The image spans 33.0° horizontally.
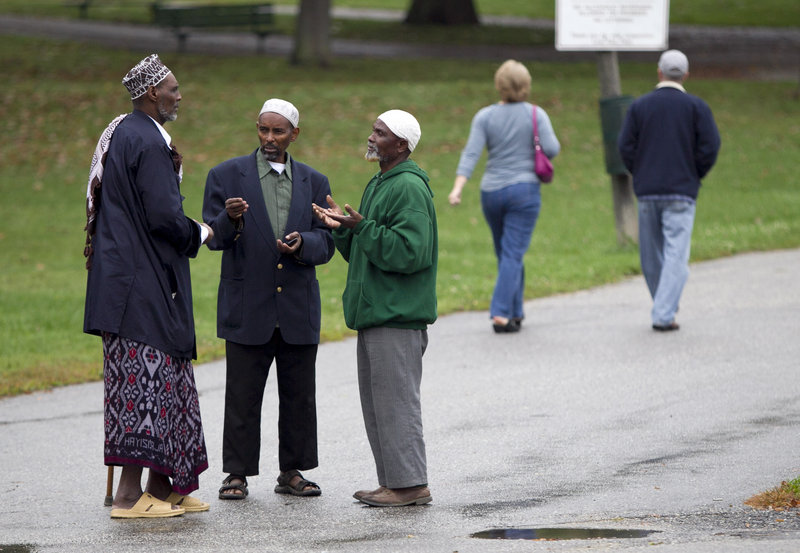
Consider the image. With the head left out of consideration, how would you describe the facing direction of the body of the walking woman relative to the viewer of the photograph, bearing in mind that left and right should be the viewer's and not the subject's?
facing away from the viewer

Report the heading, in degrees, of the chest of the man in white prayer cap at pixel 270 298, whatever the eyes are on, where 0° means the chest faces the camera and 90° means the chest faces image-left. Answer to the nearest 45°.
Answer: approximately 0°

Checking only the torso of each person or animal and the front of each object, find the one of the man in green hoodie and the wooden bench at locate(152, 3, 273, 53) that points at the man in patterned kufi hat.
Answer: the man in green hoodie

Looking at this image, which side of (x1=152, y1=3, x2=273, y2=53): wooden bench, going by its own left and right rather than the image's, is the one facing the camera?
back

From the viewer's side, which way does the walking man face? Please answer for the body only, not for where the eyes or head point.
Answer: away from the camera

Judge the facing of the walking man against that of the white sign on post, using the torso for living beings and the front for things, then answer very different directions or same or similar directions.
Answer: very different directions

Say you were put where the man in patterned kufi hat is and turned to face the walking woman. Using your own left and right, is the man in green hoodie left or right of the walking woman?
right

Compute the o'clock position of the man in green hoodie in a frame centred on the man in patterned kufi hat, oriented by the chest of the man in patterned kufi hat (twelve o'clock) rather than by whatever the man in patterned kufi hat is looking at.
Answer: The man in green hoodie is roughly at 12 o'clock from the man in patterned kufi hat.

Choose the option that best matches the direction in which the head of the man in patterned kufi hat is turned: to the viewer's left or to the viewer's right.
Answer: to the viewer's right

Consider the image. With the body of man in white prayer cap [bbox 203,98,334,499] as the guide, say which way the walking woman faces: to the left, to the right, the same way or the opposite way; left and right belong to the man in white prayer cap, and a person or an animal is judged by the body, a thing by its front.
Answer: the opposite way

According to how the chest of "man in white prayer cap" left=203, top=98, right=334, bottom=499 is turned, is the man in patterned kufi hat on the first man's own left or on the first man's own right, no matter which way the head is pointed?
on the first man's own right

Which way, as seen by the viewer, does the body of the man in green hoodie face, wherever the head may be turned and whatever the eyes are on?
to the viewer's left
